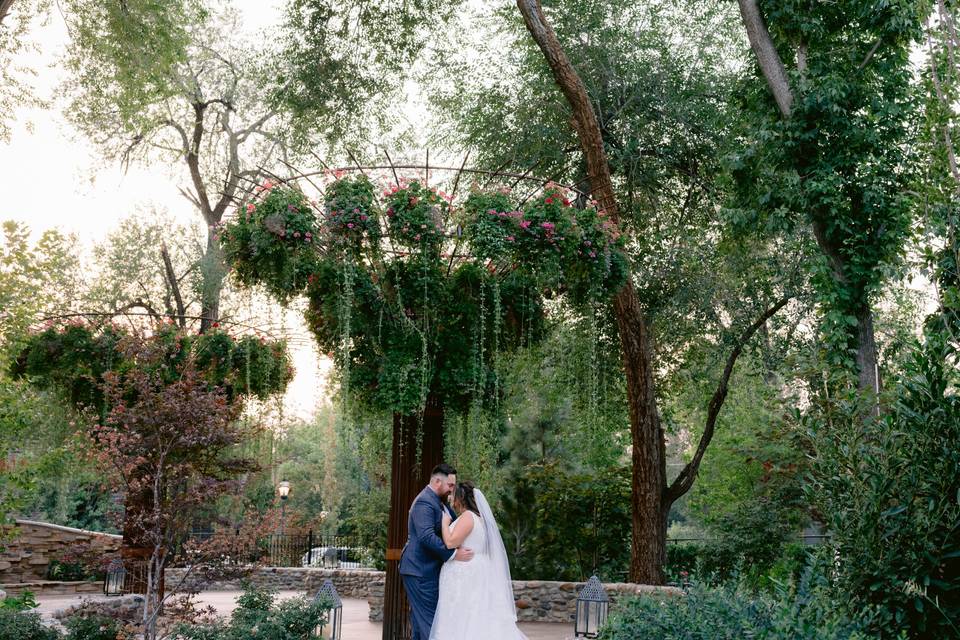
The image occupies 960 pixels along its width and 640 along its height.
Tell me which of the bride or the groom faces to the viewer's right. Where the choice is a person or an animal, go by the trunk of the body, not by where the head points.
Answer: the groom

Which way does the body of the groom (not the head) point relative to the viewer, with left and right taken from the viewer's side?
facing to the right of the viewer

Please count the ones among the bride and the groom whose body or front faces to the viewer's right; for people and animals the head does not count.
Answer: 1

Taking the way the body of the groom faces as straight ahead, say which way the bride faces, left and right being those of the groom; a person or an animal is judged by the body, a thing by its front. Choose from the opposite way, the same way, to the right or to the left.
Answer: the opposite way

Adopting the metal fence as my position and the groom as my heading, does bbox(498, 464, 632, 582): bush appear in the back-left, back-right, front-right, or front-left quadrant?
front-left

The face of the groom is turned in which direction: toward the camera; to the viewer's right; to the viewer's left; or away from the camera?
to the viewer's right

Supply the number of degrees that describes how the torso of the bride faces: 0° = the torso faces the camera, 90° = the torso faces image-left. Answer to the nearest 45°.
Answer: approximately 90°

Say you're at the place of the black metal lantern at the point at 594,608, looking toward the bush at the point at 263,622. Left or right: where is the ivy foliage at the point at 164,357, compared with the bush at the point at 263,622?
right

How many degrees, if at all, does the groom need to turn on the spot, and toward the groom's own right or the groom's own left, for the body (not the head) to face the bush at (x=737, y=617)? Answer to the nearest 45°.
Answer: approximately 45° to the groom's own right
